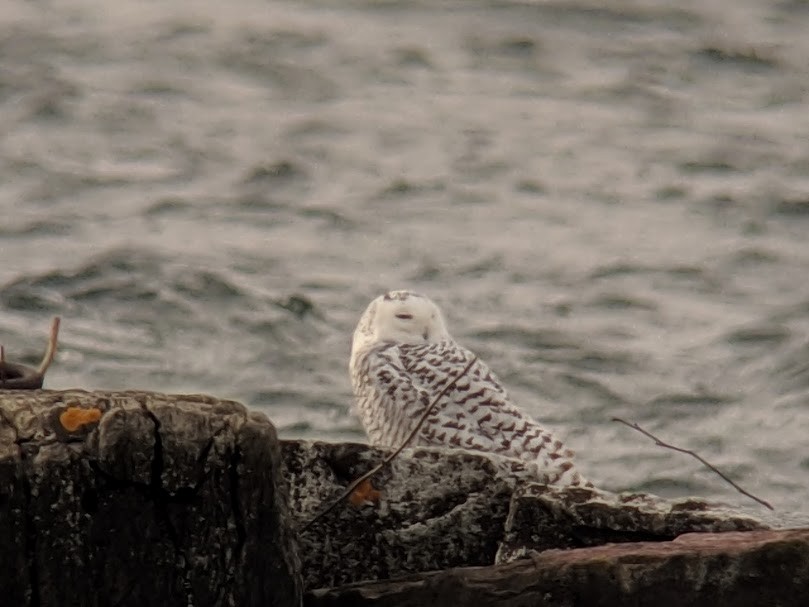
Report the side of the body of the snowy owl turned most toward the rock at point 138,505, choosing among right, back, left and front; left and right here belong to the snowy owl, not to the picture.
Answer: left
